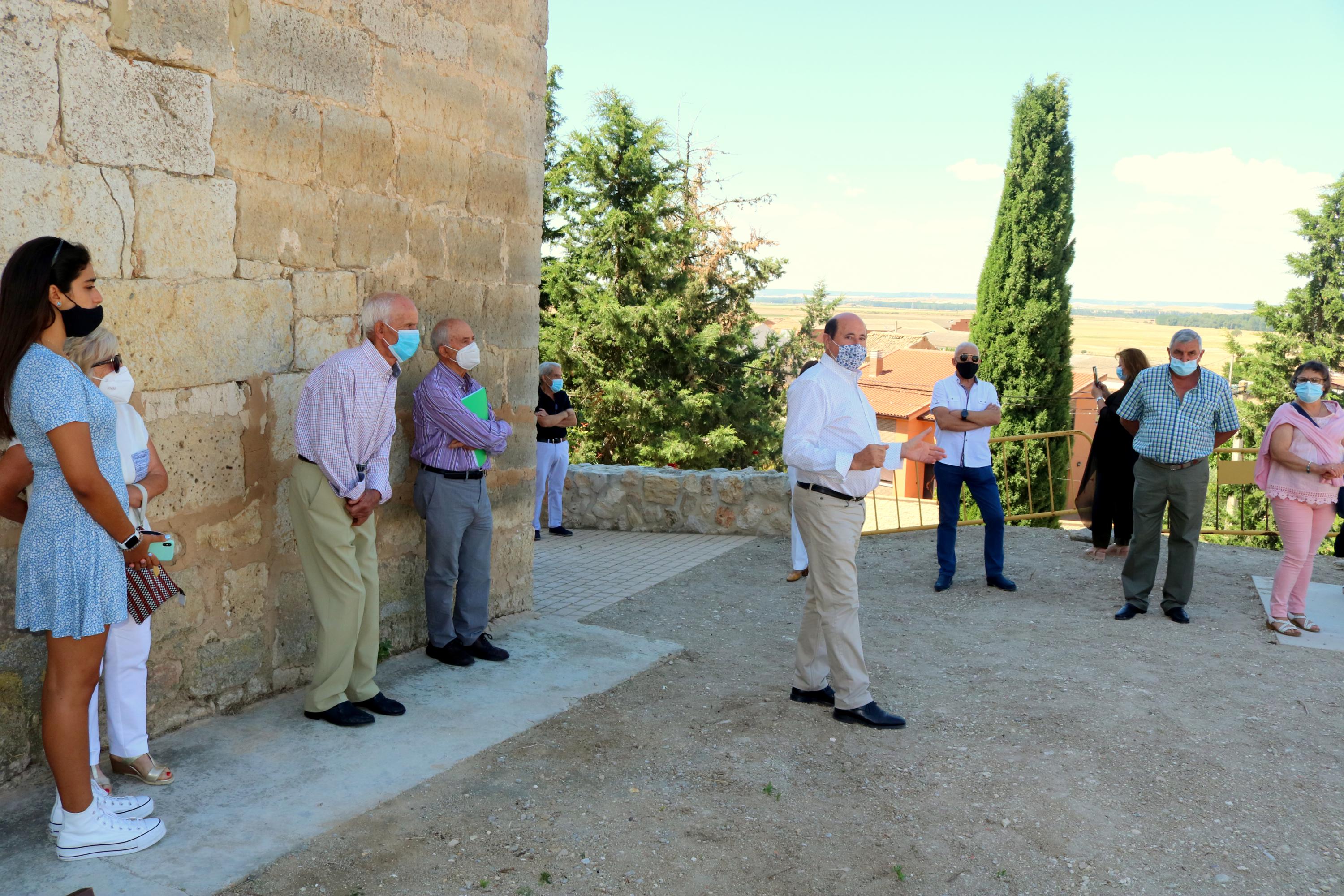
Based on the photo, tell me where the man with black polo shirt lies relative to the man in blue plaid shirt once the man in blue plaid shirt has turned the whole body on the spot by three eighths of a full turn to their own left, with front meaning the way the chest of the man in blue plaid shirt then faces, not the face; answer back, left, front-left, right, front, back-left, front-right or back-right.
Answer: back-left

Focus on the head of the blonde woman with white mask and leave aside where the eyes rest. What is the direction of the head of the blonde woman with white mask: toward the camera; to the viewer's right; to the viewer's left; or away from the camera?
to the viewer's right

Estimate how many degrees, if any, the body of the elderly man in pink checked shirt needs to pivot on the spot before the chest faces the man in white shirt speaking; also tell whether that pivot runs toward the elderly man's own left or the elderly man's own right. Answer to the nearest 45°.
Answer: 0° — they already face them

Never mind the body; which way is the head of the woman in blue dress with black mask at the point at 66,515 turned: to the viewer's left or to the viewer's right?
to the viewer's right

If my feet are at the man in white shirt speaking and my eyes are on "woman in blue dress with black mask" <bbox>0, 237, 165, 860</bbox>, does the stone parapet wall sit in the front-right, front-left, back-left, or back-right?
back-right

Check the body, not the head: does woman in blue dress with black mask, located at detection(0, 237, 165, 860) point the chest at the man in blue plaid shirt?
yes

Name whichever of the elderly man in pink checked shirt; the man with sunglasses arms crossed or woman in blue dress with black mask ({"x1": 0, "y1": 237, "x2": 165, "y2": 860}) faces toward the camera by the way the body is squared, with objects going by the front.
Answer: the man with sunglasses arms crossed

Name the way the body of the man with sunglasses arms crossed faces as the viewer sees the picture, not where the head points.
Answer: toward the camera

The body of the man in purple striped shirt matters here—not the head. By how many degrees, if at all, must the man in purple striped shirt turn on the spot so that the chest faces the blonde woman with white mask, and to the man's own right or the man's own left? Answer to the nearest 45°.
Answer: approximately 90° to the man's own right

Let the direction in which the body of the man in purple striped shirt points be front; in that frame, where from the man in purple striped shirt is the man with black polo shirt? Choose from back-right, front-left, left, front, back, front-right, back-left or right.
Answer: back-left

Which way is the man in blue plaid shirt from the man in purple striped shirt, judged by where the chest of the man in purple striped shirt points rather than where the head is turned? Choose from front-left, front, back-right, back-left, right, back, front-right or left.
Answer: front-left

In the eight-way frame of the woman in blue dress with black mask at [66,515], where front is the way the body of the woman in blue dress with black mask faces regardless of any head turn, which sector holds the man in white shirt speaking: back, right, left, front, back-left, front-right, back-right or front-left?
front

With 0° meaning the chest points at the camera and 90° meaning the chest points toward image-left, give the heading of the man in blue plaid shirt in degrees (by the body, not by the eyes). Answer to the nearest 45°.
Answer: approximately 0°

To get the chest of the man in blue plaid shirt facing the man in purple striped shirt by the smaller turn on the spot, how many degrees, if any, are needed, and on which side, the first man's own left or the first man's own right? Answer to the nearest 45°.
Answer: approximately 45° to the first man's own right

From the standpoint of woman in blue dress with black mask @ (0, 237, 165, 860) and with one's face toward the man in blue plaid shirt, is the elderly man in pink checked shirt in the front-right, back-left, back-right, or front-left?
front-left

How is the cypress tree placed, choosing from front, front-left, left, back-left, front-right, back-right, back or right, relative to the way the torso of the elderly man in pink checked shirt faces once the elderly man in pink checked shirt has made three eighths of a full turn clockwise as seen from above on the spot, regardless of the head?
back

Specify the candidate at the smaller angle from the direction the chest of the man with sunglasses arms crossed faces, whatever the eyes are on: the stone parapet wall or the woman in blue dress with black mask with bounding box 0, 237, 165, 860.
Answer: the woman in blue dress with black mask
